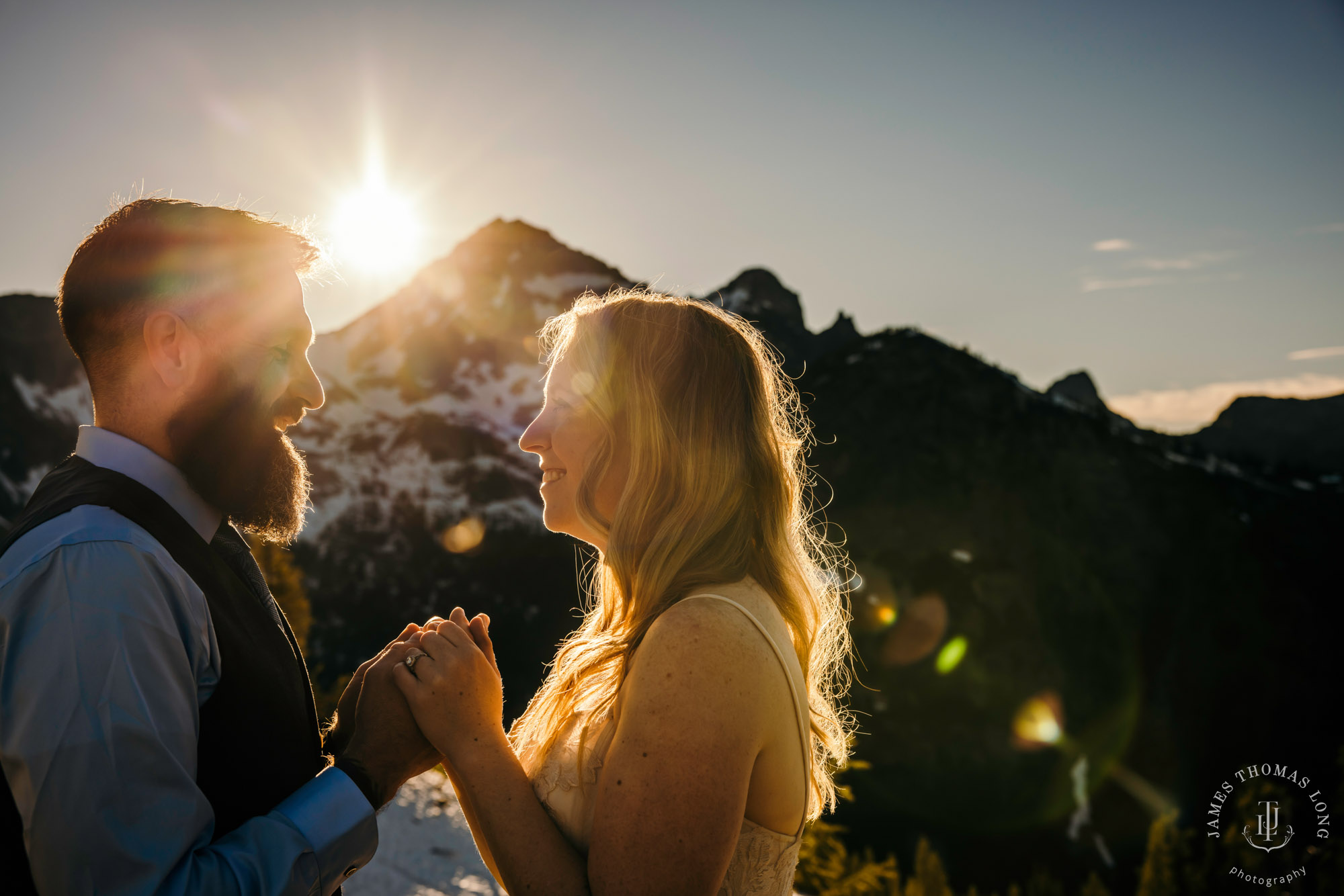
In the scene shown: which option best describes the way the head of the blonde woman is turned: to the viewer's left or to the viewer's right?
to the viewer's left

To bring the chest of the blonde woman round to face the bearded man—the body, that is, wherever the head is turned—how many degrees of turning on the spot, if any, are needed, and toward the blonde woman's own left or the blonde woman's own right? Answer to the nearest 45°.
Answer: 0° — they already face them

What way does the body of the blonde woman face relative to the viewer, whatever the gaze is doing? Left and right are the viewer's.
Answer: facing to the left of the viewer

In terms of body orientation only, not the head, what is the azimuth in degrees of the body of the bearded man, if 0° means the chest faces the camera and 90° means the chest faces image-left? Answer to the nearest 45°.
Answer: approximately 270°

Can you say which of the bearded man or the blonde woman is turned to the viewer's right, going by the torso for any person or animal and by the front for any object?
the bearded man

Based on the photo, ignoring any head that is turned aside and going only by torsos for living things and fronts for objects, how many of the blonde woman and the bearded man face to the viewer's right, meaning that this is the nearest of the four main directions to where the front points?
1

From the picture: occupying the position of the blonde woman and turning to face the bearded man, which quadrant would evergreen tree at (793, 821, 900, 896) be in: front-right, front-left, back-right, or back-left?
back-right
